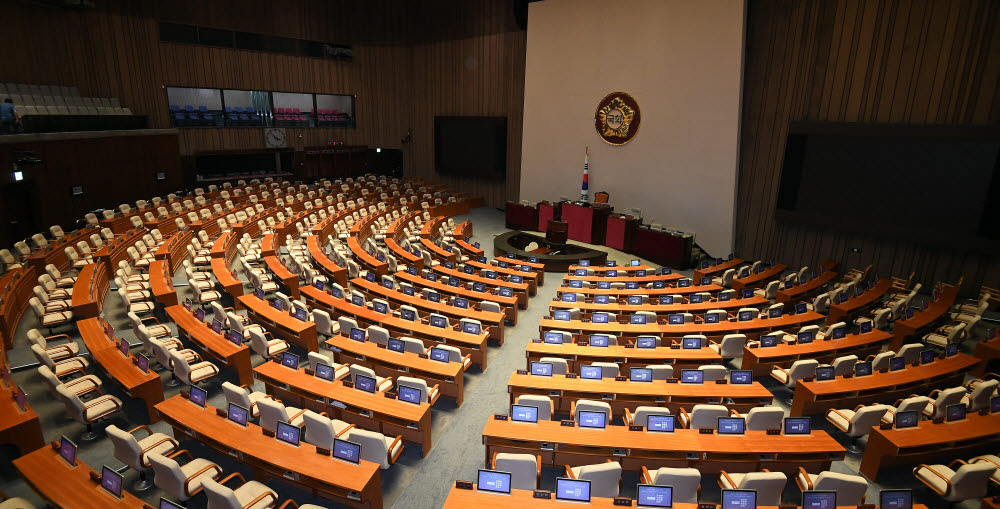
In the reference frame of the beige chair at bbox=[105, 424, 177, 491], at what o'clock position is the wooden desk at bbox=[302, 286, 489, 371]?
The wooden desk is roughly at 1 o'clock from the beige chair.

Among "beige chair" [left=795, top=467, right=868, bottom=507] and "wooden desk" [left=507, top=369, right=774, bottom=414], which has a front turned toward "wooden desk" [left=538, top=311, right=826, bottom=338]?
the beige chair

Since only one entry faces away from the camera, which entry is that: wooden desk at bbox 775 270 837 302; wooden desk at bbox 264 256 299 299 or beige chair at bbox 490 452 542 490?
the beige chair

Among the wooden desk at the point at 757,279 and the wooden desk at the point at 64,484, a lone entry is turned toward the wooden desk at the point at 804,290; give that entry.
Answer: the wooden desk at the point at 757,279

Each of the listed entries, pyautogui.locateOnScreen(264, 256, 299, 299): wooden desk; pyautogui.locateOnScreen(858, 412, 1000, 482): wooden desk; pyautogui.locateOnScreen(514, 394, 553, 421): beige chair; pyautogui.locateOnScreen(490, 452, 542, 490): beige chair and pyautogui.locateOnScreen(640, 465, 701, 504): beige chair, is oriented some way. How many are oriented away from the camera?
3

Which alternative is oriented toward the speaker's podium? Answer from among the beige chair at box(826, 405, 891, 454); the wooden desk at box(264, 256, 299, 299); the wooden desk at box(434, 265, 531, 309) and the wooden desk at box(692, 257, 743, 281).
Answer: the beige chair

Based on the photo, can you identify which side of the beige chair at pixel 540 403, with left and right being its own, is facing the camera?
back

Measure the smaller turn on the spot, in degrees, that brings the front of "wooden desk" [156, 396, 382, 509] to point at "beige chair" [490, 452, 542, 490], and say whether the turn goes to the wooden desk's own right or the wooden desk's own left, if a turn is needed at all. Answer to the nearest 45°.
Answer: approximately 90° to the wooden desk's own left

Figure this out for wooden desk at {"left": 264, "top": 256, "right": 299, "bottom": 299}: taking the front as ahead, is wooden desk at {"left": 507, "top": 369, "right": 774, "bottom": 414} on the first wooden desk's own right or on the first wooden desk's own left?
on the first wooden desk's own left

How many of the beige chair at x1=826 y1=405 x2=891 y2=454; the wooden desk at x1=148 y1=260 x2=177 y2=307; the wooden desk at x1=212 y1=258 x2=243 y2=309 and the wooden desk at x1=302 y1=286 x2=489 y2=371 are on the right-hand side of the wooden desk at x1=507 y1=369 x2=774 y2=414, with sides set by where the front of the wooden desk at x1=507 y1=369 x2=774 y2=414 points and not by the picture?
3

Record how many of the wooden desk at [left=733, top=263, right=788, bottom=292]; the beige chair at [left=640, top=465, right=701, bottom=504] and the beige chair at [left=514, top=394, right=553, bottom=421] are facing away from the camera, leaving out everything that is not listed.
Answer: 2

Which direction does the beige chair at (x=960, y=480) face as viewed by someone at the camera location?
facing away from the viewer and to the left of the viewer

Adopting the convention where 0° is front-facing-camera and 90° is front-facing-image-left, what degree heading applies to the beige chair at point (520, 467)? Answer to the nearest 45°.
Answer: approximately 180°
